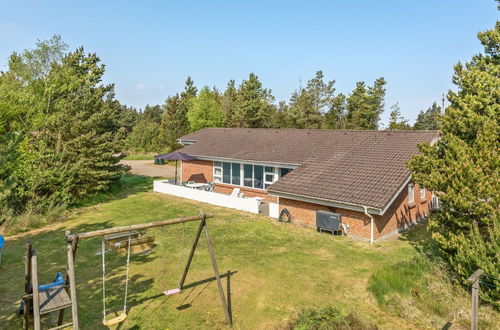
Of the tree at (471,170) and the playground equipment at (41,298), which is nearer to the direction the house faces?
the playground equipment

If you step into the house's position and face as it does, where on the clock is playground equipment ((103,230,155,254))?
The playground equipment is roughly at 12 o'clock from the house.

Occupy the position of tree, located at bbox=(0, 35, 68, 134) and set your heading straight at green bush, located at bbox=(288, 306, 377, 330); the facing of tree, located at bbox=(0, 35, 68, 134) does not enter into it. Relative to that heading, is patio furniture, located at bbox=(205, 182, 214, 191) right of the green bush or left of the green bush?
left

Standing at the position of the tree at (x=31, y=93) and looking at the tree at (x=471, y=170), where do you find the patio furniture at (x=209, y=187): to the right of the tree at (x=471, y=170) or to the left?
left

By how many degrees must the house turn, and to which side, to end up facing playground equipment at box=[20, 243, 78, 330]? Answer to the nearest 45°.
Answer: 0° — it already faces it

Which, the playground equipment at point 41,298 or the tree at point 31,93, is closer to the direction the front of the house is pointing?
the playground equipment

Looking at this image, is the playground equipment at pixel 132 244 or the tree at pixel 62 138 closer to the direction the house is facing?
the playground equipment

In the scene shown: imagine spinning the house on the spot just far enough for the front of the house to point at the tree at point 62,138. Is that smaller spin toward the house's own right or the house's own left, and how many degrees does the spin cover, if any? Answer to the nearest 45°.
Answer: approximately 45° to the house's own right

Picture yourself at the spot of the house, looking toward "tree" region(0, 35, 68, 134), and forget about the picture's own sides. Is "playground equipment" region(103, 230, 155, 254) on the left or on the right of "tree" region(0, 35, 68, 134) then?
left

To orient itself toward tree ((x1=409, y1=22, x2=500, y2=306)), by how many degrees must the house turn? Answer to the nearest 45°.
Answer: approximately 90° to its left

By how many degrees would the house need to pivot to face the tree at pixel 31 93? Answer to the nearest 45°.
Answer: approximately 45° to its right

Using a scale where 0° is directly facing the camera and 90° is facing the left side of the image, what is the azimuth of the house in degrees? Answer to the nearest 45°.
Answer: approximately 45°
